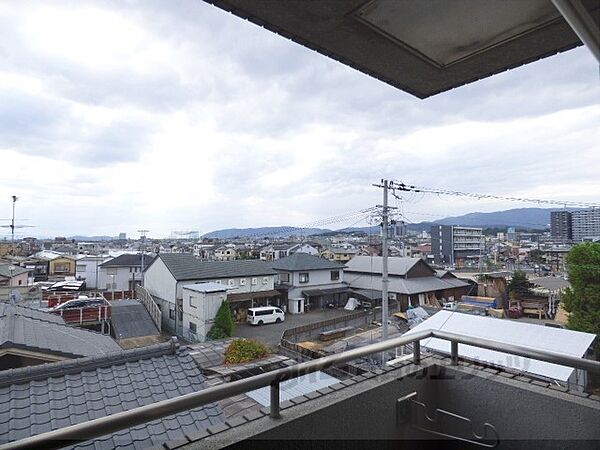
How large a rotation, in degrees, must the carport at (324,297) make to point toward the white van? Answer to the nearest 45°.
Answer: approximately 45° to its right

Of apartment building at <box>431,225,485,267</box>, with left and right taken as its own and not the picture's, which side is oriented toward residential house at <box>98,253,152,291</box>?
right

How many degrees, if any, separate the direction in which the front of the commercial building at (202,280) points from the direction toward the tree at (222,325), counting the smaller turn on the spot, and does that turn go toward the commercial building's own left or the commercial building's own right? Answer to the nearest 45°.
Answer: approximately 45° to the commercial building's own right

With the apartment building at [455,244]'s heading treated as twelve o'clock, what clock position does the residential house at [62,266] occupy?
The residential house is roughly at 4 o'clock from the apartment building.

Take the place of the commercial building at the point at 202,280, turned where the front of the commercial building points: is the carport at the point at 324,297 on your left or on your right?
on your left
